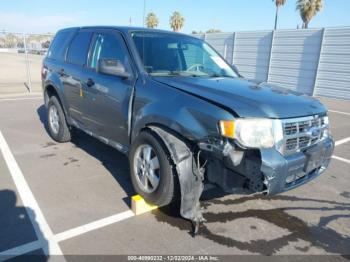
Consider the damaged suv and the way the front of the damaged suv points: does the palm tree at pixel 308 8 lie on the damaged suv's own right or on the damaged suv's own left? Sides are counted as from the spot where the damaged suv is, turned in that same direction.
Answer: on the damaged suv's own left

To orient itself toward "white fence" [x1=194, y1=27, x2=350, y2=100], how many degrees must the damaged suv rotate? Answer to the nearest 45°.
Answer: approximately 135° to its left

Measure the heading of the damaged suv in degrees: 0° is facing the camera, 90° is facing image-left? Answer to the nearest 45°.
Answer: approximately 315°

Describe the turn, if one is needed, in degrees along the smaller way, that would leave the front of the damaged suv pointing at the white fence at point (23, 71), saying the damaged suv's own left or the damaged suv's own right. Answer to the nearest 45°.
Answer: approximately 180°

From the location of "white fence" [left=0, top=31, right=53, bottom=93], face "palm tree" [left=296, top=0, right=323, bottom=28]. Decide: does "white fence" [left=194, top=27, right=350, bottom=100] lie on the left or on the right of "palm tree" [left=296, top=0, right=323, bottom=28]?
right

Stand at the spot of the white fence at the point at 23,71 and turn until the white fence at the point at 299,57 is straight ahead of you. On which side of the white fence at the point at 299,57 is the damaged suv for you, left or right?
right
